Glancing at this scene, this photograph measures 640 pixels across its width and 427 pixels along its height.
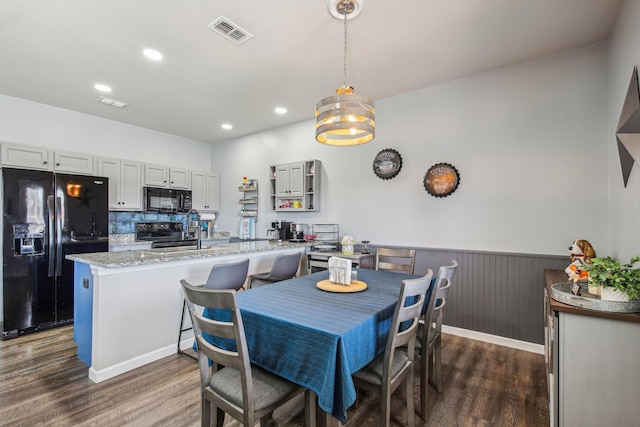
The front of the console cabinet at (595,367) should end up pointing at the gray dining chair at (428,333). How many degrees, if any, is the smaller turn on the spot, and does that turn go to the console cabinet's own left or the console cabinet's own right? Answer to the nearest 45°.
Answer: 0° — it already faces it

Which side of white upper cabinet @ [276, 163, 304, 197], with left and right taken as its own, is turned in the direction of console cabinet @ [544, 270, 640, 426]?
left

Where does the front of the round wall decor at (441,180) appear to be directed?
toward the camera

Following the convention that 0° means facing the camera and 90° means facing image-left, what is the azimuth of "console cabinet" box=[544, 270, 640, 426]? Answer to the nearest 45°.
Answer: approximately 90°

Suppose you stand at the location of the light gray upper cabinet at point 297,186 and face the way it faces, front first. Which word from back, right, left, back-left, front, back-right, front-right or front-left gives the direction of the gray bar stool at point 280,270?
front-left

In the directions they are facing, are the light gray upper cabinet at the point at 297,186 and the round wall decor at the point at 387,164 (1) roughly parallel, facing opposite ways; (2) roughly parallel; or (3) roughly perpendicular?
roughly parallel

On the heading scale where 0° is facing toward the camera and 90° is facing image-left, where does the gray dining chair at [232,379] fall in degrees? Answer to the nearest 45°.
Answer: approximately 225°

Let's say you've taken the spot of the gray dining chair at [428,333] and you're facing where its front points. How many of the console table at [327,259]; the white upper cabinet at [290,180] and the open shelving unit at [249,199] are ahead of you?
3

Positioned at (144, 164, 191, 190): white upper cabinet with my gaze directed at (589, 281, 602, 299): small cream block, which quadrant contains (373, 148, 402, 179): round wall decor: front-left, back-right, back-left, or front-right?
front-left

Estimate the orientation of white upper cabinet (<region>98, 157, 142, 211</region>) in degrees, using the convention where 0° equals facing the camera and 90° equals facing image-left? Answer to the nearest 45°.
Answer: approximately 315°

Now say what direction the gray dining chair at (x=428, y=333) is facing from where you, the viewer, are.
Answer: facing away from the viewer and to the left of the viewer

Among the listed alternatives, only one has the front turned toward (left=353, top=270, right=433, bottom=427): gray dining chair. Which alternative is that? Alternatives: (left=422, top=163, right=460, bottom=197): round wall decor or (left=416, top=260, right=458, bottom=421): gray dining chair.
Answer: the round wall decor

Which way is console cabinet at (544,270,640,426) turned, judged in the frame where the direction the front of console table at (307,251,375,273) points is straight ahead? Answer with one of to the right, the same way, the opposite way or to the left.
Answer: to the right

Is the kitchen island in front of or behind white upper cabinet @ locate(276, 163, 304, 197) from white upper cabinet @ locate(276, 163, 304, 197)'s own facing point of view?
in front

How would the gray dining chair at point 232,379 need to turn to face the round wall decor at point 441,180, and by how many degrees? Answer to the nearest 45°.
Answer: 0° — it already faces it

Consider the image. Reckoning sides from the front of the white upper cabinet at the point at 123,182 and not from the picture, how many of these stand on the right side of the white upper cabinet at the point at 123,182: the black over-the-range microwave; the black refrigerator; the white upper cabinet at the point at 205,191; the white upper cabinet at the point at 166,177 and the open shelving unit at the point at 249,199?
1

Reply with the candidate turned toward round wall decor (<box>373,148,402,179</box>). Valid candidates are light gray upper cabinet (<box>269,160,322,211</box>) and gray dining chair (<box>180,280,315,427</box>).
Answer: the gray dining chair

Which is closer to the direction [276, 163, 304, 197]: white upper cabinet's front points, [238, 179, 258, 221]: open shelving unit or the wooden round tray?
the wooden round tray
